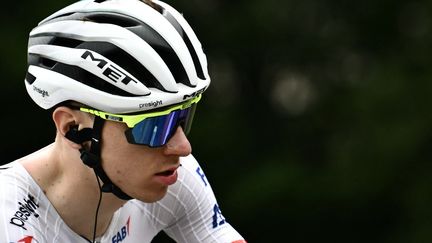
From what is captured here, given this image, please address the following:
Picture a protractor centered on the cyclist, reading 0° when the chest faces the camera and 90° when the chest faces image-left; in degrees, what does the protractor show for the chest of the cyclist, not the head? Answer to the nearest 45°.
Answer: approximately 315°
